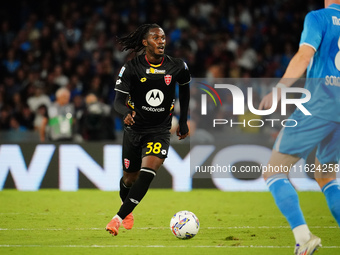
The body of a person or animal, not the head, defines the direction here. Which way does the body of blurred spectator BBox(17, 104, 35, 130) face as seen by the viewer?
toward the camera

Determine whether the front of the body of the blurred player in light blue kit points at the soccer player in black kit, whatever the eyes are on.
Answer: yes

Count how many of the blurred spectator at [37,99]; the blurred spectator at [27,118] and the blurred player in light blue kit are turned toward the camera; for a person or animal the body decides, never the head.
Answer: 2

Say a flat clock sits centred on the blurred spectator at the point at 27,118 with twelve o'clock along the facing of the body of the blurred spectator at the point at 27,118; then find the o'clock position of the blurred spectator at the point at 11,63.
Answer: the blurred spectator at the point at 11,63 is roughly at 6 o'clock from the blurred spectator at the point at 27,118.

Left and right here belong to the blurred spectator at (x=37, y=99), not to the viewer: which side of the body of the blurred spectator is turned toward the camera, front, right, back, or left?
front

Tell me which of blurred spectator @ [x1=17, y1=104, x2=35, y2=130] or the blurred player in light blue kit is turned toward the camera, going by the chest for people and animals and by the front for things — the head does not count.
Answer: the blurred spectator

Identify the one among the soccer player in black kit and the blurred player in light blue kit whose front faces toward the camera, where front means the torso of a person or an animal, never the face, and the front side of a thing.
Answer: the soccer player in black kit

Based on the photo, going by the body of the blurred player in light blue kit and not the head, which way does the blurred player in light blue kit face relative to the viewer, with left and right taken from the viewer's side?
facing away from the viewer and to the left of the viewer

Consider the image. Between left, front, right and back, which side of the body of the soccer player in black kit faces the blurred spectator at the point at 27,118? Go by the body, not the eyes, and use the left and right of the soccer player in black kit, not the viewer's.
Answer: back

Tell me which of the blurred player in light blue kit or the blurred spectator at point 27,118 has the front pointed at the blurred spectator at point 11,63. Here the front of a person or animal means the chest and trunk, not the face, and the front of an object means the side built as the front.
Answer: the blurred player in light blue kit

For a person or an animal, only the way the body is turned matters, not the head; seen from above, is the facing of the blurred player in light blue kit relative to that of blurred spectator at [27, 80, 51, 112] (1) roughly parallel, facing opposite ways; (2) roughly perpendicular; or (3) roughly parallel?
roughly parallel, facing opposite ways

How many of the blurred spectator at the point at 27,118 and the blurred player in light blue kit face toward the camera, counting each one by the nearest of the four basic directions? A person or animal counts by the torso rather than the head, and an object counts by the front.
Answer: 1

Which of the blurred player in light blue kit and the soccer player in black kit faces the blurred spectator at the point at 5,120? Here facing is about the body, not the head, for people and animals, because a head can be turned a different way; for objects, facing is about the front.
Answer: the blurred player in light blue kit

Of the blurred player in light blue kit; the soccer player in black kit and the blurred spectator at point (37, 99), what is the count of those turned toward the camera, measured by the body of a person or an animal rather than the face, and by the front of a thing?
2
